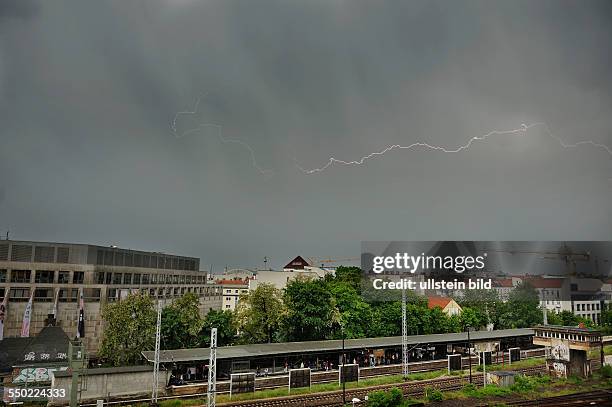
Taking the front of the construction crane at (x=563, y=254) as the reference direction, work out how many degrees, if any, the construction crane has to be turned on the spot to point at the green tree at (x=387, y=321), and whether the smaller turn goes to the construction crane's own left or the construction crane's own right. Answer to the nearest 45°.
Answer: approximately 45° to the construction crane's own left

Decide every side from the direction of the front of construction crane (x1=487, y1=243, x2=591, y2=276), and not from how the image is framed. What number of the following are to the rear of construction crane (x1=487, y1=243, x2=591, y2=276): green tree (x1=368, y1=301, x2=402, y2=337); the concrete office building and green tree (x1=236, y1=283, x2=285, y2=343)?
0

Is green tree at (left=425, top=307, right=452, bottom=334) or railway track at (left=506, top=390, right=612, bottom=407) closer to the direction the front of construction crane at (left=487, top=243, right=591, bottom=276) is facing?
the green tree

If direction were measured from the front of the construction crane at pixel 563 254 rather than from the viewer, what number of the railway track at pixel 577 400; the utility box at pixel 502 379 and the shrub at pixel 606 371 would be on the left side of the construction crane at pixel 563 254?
3

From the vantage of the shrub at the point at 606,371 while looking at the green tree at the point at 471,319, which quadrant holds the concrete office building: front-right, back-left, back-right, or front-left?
front-left

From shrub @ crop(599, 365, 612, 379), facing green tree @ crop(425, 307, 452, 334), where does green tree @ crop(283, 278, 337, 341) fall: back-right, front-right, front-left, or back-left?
front-left

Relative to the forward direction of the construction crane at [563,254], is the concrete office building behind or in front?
in front

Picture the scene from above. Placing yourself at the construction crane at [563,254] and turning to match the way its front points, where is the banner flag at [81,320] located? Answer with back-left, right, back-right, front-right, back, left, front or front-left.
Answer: front-left

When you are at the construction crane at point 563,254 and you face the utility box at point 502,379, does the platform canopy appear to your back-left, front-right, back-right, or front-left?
front-right

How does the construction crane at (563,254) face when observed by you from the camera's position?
facing to the left of the viewer
